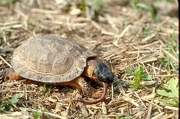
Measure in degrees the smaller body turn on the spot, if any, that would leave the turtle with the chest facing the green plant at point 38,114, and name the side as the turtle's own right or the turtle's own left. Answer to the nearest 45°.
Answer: approximately 135° to the turtle's own right

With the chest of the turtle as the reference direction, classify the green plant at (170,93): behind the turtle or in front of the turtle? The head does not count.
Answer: in front

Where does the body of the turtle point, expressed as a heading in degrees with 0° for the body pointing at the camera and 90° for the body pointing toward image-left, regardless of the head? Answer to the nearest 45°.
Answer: approximately 270°

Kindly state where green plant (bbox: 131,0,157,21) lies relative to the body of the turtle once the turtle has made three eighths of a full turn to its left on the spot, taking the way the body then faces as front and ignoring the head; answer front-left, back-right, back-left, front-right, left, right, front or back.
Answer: right
